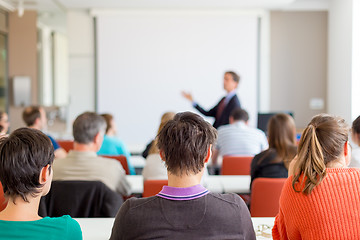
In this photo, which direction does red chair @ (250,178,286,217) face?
away from the camera

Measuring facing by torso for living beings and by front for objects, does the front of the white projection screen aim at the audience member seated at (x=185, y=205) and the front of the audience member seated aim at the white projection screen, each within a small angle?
yes

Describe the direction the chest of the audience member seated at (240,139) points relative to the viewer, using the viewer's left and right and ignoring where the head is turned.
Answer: facing away from the viewer

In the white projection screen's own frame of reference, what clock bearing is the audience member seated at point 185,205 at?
The audience member seated is roughly at 12 o'clock from the white projection screen.

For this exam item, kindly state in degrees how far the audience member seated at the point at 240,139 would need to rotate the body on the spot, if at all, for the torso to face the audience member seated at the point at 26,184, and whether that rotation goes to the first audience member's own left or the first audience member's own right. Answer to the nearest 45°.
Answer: approximately 180°

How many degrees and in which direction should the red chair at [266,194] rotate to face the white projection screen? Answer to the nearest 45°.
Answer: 0° — it already faces it

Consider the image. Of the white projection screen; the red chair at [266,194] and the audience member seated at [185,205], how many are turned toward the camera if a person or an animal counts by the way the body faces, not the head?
1

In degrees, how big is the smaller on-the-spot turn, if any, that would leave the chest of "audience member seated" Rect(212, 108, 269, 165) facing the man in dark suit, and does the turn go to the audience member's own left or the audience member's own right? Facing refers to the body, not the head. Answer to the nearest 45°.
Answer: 0° — they already face them

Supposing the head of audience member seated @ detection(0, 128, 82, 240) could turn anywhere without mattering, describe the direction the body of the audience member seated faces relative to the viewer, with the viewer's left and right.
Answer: facing away from the viewer and to the right of the viewer

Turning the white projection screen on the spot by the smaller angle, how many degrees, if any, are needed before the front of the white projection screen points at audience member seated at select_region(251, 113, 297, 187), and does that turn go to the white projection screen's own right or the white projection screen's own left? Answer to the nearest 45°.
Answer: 0° — it already faces them

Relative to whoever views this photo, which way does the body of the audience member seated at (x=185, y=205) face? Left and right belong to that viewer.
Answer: facing away from the viewer

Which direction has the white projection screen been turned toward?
toward the camera

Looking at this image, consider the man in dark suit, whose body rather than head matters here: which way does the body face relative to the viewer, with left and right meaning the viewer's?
facing the viewer and to the left of the viewer

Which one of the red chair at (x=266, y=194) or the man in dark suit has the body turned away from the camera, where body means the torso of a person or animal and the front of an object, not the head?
the red chair

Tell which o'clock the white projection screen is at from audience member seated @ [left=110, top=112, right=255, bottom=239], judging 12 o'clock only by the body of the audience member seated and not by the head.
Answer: The white projection screen is roughly at 12 o'clock from the audience member seated.
